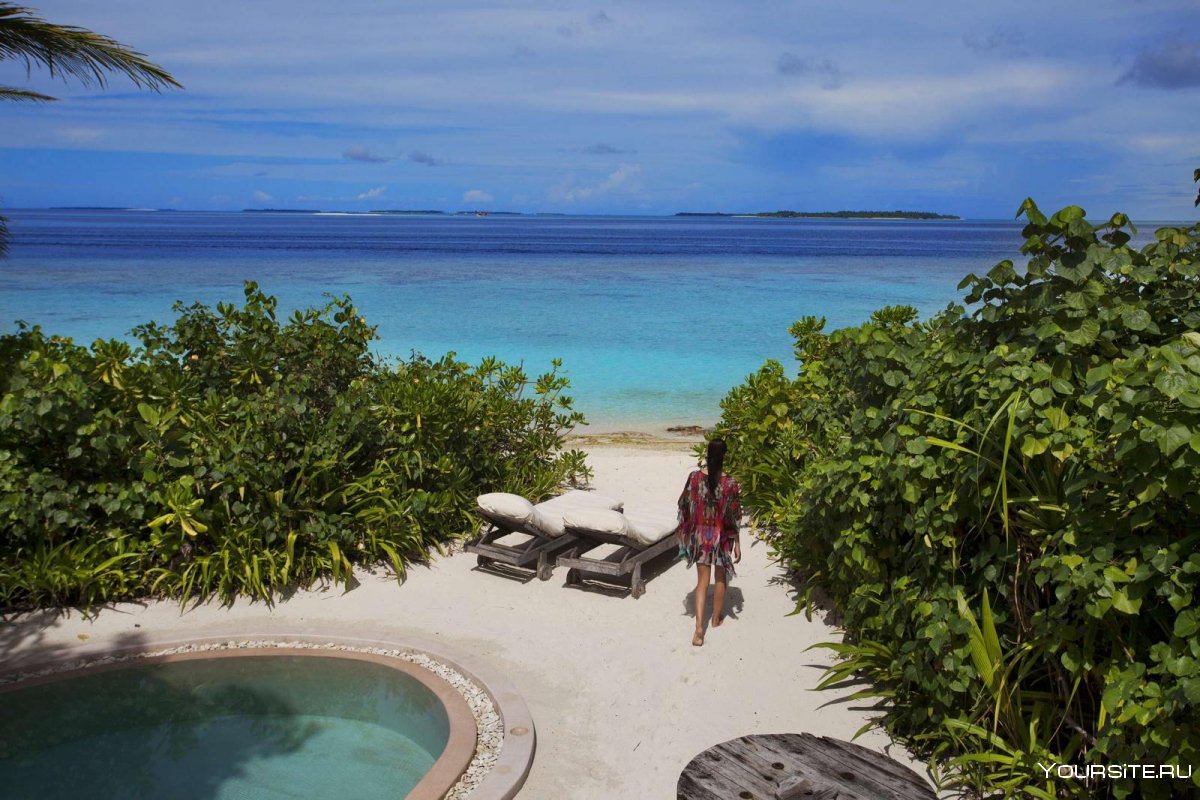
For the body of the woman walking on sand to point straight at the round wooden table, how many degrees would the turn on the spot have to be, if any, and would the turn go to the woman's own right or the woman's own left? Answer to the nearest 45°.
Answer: approximately 180°

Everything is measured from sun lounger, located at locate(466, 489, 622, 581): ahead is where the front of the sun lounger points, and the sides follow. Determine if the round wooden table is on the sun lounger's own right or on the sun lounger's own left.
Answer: on the sun lounger's own right

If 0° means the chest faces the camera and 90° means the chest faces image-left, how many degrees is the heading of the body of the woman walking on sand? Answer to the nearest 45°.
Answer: approximately 180°

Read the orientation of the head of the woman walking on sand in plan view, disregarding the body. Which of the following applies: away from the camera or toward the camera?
away from the camera
